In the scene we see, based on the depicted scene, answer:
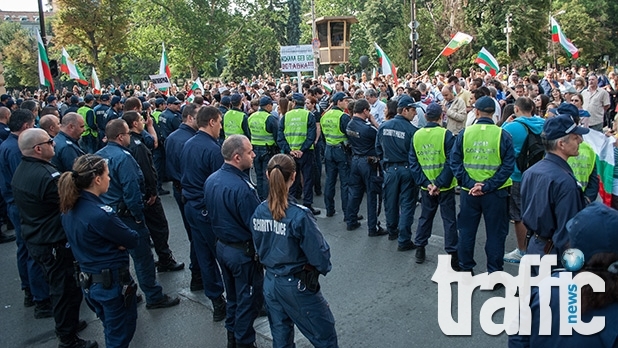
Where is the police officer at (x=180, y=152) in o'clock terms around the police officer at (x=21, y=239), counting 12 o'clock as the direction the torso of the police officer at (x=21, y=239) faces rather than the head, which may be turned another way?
the police officer at (x=180, y=152) is roughly at 2 o'clock from the police officer at (x=21, y=239).

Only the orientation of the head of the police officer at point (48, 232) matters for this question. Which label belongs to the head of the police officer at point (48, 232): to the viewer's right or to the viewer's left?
to the viewer's right

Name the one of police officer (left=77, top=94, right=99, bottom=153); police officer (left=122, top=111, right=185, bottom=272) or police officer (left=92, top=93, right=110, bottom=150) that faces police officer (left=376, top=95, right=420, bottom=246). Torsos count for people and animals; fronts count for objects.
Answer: police officer (left=122, top=111, right=185, bottom=272)

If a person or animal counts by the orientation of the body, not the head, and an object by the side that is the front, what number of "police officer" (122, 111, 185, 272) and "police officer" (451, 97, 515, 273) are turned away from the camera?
1

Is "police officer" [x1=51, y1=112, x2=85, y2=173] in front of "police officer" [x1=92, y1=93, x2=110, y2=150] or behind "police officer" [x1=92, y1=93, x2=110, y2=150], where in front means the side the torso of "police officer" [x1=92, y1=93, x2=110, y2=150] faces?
behind

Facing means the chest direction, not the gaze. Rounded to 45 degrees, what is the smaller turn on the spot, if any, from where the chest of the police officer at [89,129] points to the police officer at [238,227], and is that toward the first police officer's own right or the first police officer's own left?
approximately 135° to the first police officer's own right

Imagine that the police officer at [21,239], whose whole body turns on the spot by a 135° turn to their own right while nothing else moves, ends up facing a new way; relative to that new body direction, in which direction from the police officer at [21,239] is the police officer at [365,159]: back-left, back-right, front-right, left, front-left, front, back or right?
left

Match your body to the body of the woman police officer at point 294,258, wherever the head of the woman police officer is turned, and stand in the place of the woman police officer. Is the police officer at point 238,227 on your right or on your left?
on your left

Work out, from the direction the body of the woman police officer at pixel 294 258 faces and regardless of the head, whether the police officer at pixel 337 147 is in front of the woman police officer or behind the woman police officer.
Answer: in front

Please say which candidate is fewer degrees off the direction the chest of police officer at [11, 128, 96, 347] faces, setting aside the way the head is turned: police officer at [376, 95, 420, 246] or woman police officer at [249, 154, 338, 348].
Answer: the police officer

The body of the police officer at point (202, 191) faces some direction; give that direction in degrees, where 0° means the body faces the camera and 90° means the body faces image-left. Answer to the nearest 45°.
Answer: approximately 225°
